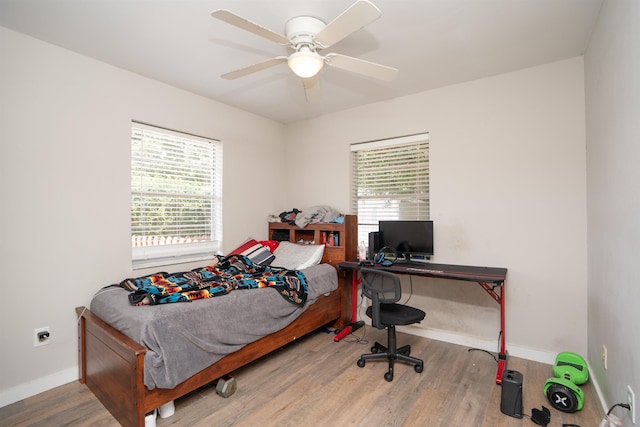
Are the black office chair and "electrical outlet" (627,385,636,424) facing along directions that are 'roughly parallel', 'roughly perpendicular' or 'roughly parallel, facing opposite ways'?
roughly perpendicular

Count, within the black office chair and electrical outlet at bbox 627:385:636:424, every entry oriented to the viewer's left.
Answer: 1

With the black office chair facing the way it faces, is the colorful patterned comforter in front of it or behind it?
behind

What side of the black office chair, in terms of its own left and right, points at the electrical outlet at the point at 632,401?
right

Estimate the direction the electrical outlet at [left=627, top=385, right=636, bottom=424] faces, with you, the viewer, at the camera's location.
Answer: facing to the left of the viewer

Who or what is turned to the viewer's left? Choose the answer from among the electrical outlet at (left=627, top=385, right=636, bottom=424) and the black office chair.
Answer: the electrical outlet

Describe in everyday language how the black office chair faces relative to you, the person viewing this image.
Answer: facing away from the viewer and to the right of the viewer

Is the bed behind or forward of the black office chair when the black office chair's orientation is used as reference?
behind

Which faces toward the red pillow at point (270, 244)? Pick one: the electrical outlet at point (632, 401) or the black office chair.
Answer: the electrical outlet

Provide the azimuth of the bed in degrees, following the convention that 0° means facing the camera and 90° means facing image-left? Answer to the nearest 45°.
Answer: approximately 45°

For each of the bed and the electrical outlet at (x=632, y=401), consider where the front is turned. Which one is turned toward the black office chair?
the electrical outlet

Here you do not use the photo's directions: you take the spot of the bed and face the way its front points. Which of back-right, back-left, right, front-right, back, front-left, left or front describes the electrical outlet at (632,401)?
left
